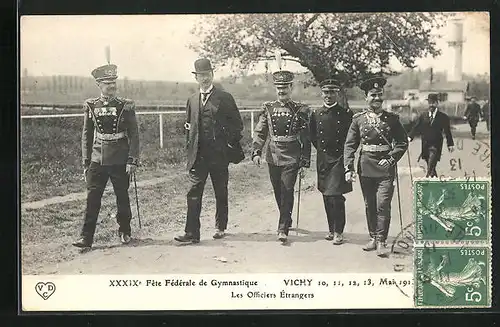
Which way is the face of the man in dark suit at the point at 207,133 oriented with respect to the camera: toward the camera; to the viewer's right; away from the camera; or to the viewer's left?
toward the camera

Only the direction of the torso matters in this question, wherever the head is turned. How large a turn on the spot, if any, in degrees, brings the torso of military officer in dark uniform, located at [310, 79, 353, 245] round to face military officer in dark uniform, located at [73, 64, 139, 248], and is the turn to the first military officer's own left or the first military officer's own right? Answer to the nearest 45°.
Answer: approximately 90° to the first military officer's own right

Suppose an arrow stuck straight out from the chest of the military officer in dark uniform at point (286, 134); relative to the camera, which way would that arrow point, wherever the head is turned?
toward the camera

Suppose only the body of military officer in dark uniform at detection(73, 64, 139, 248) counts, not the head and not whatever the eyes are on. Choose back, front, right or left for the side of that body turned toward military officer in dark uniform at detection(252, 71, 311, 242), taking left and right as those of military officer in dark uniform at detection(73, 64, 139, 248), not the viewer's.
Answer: left

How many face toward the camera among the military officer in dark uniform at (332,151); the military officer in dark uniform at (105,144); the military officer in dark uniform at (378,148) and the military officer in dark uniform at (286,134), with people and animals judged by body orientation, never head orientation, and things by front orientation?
4

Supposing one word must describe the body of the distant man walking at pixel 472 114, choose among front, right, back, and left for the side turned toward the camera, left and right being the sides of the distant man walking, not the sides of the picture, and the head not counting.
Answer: front

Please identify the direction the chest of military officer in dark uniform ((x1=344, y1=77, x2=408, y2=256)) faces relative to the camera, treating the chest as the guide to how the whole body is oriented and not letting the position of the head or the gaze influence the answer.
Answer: toward the camera

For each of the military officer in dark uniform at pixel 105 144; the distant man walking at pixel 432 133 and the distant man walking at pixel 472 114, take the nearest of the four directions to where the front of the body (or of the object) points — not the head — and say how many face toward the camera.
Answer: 3

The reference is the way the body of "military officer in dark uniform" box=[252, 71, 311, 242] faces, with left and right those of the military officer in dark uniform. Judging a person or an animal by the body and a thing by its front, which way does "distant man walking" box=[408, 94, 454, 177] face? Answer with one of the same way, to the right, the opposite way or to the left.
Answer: the same way

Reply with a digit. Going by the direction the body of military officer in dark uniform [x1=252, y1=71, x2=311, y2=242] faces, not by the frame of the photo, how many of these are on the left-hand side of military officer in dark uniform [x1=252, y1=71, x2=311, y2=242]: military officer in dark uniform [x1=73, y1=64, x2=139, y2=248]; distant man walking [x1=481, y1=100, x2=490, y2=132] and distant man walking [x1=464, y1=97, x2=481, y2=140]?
2

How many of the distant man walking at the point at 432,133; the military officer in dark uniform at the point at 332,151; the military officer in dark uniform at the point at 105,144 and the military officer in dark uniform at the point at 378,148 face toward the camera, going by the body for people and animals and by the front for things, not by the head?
4
